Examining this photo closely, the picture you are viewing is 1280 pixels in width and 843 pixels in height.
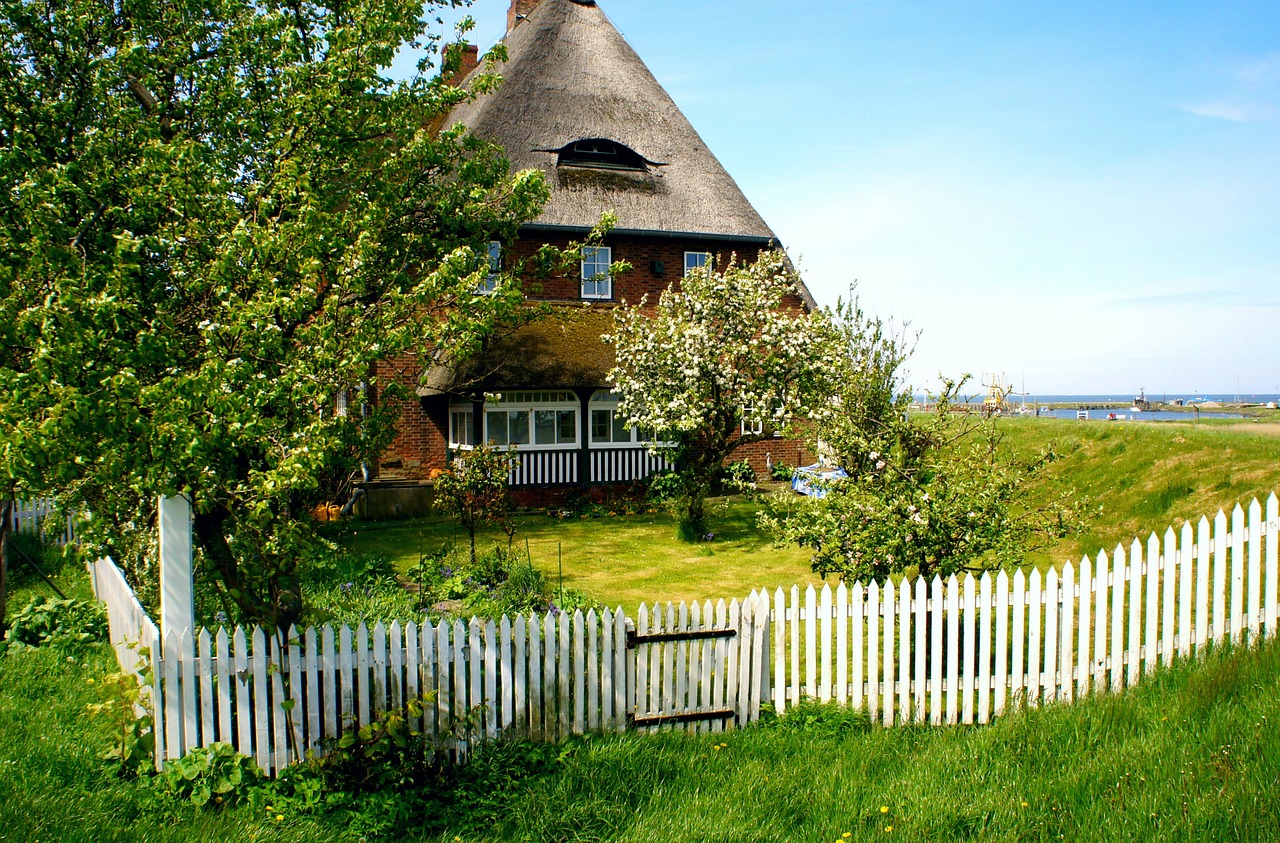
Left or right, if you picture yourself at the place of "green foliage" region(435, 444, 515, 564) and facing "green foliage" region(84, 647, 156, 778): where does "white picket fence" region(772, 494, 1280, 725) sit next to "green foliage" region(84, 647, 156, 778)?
left

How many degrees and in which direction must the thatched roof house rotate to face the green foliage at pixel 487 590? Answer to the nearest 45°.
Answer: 0° — it already faces it

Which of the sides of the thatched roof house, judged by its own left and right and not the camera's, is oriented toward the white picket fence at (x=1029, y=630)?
front

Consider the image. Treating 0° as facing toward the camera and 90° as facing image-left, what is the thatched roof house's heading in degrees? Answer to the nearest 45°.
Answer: approximately 0°

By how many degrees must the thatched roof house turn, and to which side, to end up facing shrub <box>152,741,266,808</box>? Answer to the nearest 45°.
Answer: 0° — it already faces it

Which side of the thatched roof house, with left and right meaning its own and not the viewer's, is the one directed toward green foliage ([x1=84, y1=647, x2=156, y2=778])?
front

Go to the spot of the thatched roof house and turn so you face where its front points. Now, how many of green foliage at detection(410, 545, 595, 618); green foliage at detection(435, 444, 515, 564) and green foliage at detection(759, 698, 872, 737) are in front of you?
3

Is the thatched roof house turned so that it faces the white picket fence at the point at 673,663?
yes

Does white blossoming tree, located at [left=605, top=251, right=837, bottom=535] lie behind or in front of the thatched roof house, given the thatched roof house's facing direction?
in front

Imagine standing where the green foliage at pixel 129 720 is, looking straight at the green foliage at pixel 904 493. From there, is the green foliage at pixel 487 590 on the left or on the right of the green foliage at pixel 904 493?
left

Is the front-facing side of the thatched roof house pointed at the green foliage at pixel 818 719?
yes
